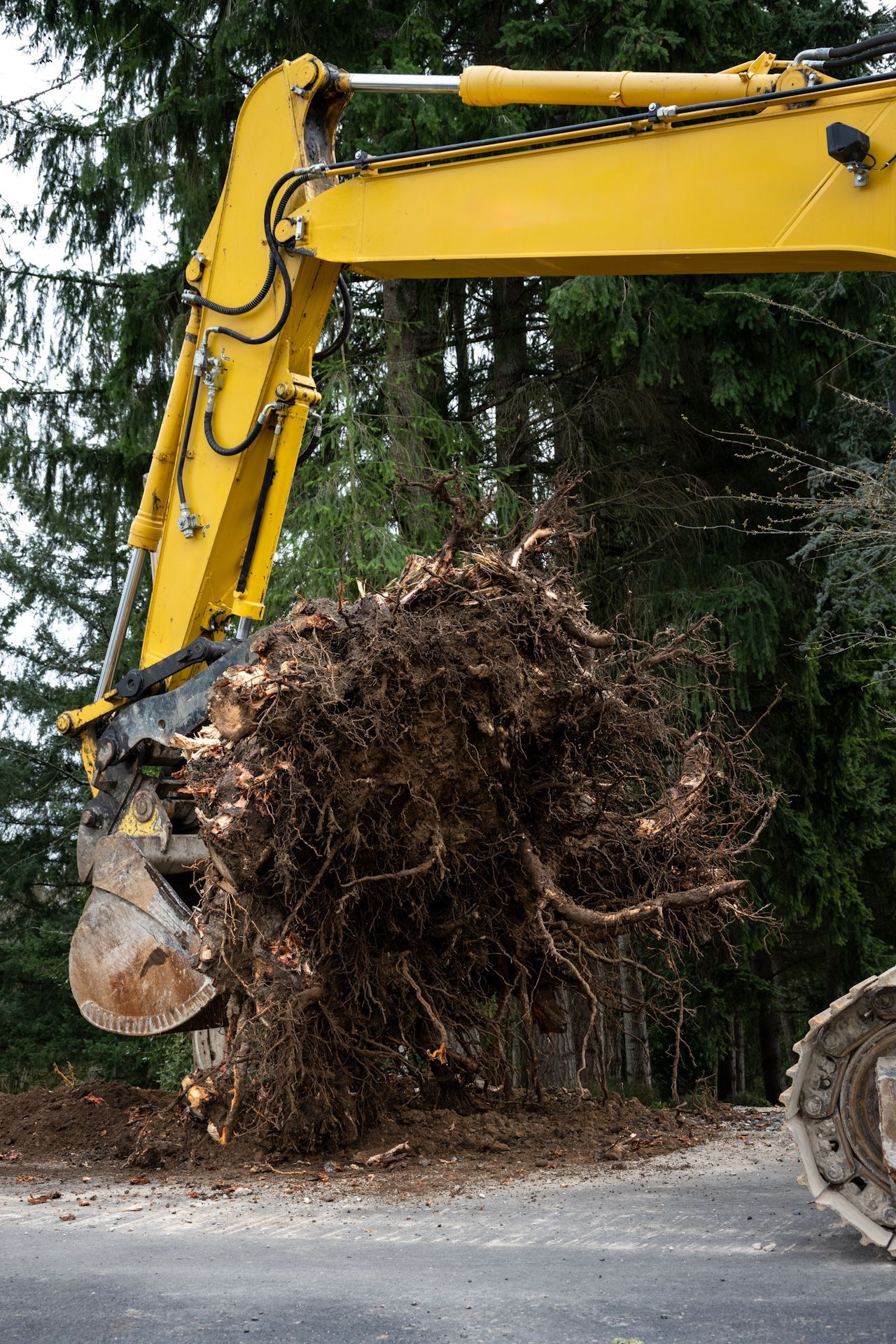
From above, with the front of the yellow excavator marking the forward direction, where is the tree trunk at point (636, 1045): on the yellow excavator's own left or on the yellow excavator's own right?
on the yellow excavator's own right

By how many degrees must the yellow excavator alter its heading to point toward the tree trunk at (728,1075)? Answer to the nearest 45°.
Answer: approximately 90° to its right

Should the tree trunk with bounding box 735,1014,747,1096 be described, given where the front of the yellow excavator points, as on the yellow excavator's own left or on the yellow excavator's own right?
on the yellow excavator's own right

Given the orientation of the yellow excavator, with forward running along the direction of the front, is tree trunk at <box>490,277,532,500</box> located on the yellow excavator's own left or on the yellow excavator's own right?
on the yellow excavator's own right

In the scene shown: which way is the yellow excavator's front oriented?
to the viewer's left

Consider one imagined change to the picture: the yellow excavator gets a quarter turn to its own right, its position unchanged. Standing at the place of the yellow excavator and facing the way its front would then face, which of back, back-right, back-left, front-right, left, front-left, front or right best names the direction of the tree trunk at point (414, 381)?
front
